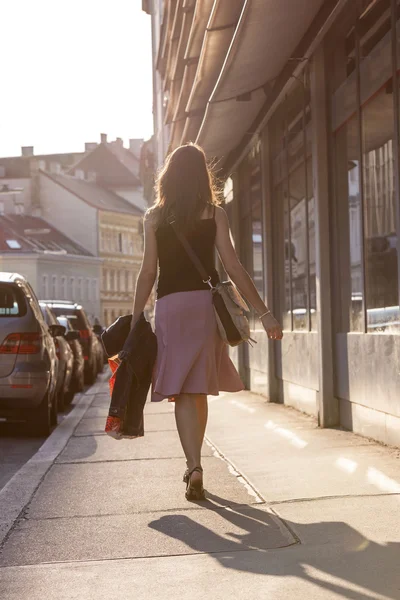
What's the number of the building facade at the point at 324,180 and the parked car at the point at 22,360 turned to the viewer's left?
1

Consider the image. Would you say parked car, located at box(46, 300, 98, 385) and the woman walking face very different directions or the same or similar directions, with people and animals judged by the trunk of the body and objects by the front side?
same or similar directions

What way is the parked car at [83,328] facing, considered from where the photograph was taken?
facing away from the viewer

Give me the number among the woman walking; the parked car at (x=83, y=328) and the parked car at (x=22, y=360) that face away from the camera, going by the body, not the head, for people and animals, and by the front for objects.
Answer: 3

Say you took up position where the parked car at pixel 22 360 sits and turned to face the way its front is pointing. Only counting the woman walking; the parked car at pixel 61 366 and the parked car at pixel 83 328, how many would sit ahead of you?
2

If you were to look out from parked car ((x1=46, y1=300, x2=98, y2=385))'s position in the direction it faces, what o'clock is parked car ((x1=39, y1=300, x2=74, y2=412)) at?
parked car ((x1=39, y1=300, x2=74, y2=412)) is roughly at 6 o'clock from parked car ((x1=46, y1=300, x2=98, y2=385)).

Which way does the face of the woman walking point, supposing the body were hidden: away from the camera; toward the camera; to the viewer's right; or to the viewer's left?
away from the camera

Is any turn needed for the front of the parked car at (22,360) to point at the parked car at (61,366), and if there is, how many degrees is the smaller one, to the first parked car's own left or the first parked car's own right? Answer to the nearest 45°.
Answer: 0° — it already faces it

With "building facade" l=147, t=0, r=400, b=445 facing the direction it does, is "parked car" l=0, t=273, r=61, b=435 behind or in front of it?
in front

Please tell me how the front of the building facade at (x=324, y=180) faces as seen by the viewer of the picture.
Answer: facing to the left of the viewer

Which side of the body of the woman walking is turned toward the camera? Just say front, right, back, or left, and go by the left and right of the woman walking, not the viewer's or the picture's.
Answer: back

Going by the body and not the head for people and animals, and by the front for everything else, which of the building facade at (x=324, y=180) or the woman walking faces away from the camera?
the woman walking

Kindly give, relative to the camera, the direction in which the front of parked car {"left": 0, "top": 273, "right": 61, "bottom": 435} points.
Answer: facing away from the viewer
